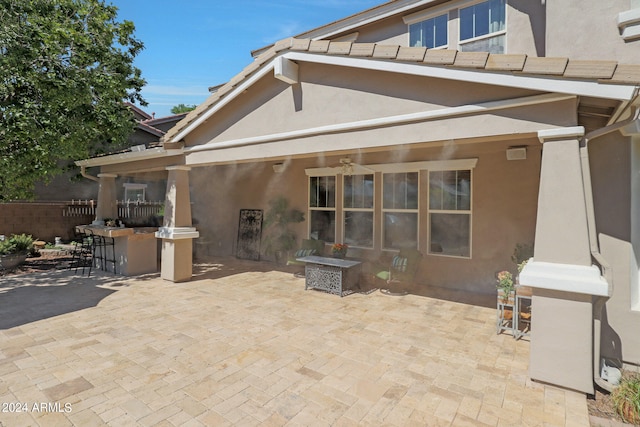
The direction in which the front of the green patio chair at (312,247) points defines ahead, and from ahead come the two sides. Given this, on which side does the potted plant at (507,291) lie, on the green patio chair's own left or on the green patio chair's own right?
on the green patio chair's own left

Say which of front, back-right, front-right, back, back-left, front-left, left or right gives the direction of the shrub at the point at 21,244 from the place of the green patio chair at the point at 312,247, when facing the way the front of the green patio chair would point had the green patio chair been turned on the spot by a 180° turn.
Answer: back-left

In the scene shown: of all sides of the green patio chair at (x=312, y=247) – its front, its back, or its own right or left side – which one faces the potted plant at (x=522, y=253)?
left

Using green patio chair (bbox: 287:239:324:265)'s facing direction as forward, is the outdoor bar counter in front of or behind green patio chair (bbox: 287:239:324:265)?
in front

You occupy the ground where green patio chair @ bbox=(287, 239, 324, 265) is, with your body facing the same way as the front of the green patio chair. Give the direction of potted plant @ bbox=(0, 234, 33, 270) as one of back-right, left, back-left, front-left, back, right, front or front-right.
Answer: front-right

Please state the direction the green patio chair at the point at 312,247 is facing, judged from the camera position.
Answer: facing the viewer and to the left of the viewer

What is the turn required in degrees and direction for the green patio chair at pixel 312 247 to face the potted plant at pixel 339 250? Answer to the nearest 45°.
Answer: approximately 90° to its left

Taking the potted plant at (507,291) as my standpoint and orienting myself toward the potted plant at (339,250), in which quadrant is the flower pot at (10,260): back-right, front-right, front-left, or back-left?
front-left

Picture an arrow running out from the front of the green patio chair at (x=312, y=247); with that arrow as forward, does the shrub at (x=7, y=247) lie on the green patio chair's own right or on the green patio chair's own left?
on the green patio chair's own right

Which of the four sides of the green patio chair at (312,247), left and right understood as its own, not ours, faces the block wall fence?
right

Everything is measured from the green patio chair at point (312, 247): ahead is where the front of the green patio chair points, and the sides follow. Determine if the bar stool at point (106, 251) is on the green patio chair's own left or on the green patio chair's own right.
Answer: on the green patio chair's own right

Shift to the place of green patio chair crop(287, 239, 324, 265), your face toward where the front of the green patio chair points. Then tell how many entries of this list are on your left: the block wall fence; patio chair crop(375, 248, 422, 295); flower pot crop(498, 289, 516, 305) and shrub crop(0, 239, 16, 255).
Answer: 2

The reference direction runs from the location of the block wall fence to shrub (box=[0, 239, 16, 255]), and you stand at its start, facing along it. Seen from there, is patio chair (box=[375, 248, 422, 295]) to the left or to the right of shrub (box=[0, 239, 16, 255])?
left
